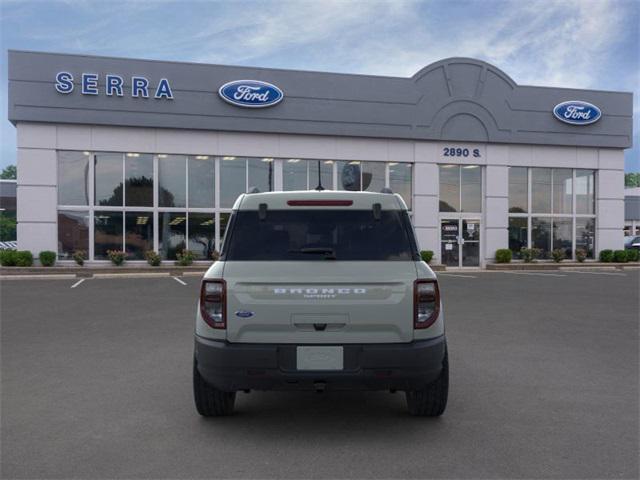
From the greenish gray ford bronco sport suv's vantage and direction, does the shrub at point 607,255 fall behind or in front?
in front

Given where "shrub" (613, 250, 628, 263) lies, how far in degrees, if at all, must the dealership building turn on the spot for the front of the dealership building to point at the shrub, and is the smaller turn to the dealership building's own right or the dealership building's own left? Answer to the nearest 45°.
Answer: approximately 90° to the dealership building's own left

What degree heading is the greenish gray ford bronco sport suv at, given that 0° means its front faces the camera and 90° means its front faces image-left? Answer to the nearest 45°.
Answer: approximately 180°

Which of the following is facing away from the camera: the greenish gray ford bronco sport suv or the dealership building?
the greenish gray ford bronco sport suv

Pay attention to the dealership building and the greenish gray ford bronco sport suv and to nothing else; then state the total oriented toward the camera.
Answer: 1

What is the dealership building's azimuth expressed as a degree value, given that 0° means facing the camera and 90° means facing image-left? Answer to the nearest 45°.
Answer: approximately 0°

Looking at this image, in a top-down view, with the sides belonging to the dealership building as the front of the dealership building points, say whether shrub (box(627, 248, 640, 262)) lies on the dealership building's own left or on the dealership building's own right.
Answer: on the dealership building's own left

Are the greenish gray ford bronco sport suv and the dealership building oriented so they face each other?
yes

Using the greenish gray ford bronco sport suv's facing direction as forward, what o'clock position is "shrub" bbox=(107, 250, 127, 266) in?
The shrub is roughly at 11 o'clock from the greenish gray ford bronco sport suv.

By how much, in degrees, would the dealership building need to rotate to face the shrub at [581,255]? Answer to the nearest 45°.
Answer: approximately 90° to its left

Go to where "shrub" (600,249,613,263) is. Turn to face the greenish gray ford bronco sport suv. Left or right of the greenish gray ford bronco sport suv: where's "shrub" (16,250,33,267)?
right

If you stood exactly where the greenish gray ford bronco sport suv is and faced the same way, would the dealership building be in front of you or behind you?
in front

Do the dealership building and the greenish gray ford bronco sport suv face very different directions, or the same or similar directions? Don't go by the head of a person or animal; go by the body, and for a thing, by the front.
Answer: very different directions
